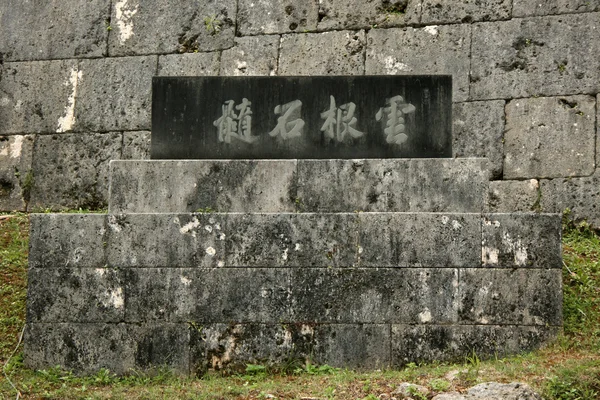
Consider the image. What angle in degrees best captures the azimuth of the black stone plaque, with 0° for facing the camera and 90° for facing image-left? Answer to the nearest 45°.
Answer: approximately 0°
